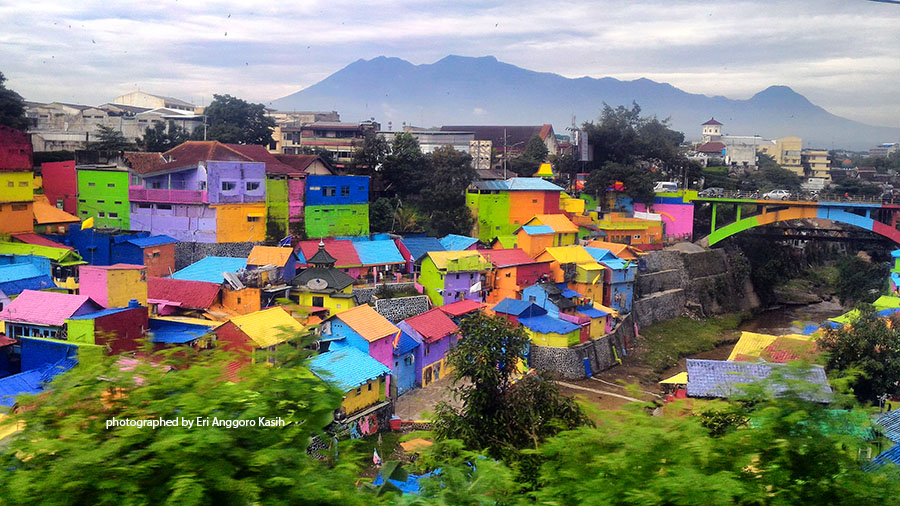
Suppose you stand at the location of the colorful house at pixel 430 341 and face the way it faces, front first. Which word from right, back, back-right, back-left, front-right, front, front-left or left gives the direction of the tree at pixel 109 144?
back

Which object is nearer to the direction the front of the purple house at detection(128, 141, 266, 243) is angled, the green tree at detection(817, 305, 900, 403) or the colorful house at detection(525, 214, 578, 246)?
the green tree

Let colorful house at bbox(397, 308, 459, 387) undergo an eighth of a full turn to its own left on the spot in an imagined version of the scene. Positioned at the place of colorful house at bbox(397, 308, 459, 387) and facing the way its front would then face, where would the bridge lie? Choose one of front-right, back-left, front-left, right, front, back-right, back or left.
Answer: front-left

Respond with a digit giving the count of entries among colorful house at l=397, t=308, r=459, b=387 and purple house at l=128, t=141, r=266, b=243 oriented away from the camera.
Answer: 0

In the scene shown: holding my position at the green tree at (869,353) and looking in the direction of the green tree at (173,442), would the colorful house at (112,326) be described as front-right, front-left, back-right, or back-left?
front-right

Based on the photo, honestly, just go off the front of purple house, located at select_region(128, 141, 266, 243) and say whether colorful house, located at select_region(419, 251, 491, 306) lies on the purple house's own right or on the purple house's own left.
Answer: on the purple house's own left

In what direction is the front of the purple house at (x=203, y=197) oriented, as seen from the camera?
facing the viewer and to the left of the viewer

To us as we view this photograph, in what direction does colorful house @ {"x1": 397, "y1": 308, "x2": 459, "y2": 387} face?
facing the viewer and to the right of the viewer

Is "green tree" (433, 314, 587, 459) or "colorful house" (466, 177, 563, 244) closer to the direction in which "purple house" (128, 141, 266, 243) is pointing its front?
the green tree

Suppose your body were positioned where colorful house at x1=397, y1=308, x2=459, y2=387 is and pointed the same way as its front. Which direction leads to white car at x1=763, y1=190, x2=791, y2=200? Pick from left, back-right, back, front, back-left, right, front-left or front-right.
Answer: left
